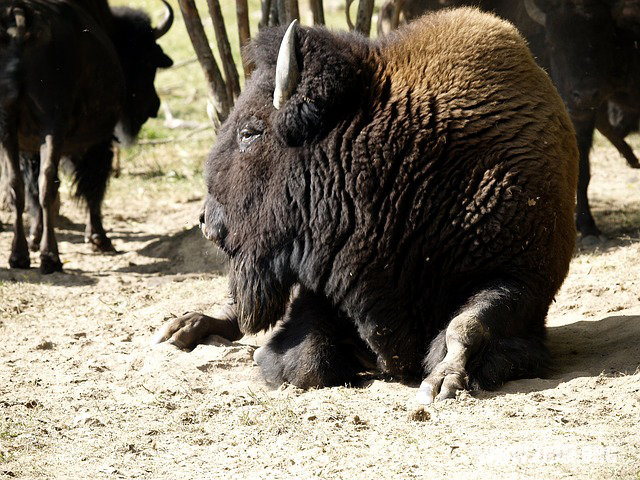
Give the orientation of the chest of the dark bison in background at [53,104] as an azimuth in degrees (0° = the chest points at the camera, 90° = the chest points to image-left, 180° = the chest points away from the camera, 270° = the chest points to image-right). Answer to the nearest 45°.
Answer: approximately 225°

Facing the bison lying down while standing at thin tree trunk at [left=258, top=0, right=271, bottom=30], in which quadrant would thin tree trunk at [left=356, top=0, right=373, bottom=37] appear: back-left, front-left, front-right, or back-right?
front-left
